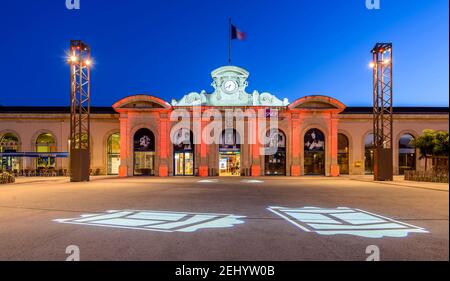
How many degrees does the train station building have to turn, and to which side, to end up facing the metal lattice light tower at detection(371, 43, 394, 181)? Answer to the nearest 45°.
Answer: approximately 45° to its left

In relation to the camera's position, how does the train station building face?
facing the viewer

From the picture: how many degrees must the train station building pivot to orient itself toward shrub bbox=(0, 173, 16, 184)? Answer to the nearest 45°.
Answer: approximately 45° to its right
